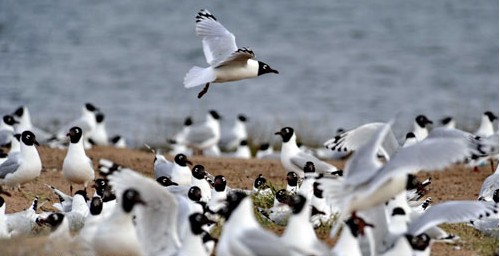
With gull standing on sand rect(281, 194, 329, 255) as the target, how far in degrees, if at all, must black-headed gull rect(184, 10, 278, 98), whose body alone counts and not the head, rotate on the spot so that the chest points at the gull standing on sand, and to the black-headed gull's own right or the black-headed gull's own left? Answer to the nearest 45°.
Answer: approximately 90° to the black-headed gull's own right

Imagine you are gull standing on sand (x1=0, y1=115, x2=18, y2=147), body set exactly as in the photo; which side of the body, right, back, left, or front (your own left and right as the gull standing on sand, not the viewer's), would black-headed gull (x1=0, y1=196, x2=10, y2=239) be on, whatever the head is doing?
right

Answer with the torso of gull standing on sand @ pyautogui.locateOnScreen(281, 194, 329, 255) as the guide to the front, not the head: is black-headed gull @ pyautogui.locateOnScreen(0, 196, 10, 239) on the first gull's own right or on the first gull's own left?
on the first gull's own right

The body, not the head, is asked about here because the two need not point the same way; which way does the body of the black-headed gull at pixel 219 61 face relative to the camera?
to the viewer's right

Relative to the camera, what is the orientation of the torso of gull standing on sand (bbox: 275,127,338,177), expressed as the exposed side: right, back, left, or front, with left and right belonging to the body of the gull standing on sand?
left
